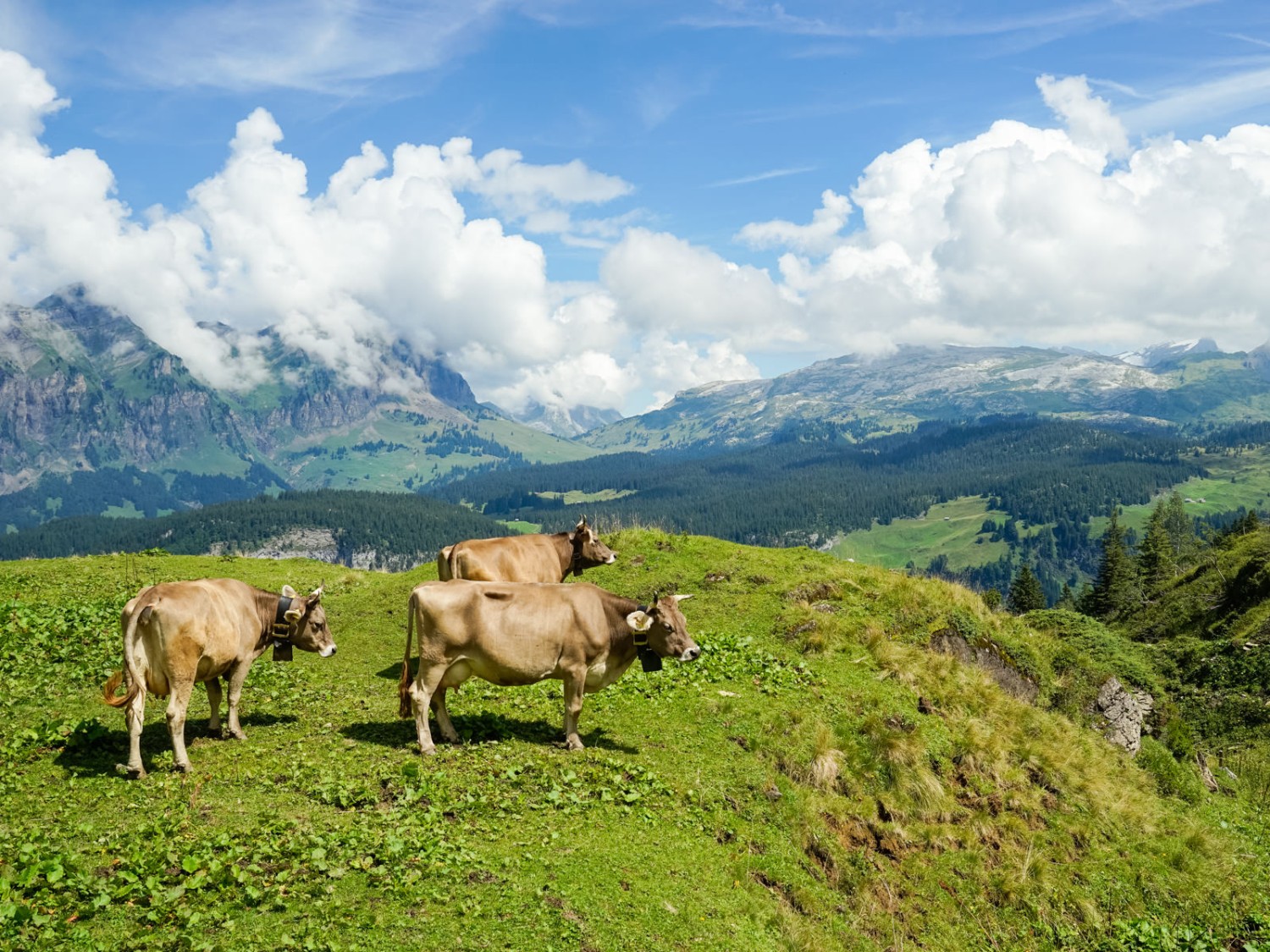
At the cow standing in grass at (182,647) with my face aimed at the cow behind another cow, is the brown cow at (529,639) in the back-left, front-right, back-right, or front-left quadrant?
front-right

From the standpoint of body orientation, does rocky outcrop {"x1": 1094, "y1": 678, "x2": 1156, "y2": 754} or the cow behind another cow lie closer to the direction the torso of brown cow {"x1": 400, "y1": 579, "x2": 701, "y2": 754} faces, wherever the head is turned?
the rocky outcrop

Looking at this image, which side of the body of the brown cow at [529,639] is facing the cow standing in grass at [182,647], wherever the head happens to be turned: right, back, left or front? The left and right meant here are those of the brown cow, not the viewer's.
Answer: back

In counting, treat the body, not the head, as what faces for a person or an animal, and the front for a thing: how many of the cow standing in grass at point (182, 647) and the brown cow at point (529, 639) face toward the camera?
0

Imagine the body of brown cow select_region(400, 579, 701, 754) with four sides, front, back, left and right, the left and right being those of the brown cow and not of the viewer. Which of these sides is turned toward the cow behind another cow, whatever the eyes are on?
left

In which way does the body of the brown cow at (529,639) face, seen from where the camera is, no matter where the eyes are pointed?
to the viewer's right

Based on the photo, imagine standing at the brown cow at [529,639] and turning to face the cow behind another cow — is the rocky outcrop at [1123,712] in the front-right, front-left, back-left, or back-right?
front-right

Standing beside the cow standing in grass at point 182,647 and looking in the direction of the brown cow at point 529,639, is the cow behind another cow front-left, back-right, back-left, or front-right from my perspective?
front-left

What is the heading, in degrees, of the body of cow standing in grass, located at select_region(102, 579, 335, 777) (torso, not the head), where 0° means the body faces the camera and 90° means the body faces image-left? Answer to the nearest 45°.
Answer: approximately 225°

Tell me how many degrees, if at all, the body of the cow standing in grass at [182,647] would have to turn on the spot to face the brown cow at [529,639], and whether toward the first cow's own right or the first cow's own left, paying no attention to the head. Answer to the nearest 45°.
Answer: approximately 45° to the first cow's own right
